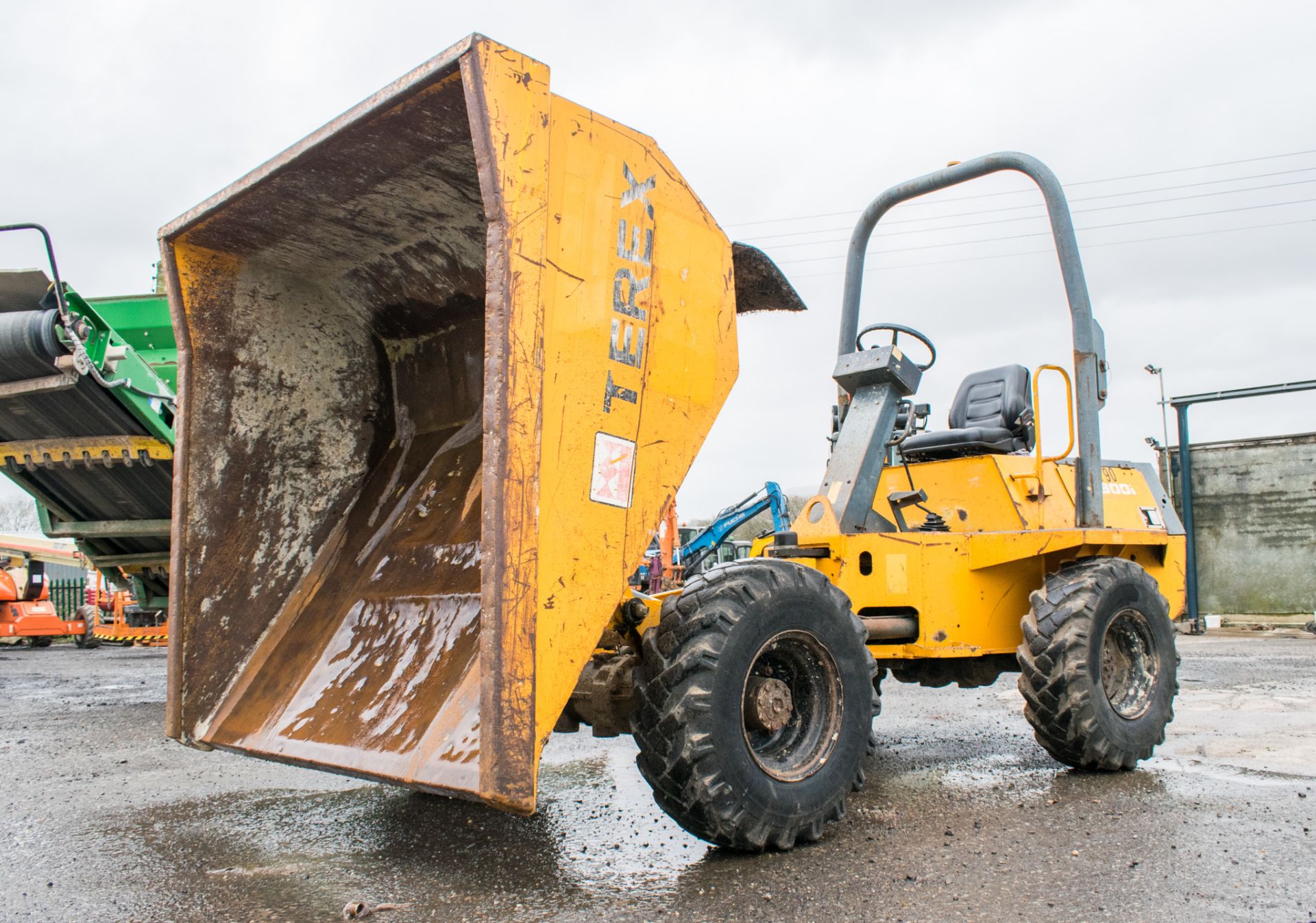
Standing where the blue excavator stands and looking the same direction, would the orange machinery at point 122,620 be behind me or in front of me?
behind

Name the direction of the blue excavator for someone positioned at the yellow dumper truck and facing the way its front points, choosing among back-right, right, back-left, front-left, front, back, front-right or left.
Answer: back-right

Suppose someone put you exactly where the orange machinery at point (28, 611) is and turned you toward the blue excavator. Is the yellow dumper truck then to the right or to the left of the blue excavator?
right

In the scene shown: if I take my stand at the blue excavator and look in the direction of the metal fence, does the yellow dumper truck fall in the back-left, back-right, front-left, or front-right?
back-left

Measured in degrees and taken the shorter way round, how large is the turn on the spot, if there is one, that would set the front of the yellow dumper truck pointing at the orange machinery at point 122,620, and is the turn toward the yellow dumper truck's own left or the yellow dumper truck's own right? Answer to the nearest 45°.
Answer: approximately 90° to the yellow dumper truck's own right

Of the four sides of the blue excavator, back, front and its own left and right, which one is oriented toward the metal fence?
back

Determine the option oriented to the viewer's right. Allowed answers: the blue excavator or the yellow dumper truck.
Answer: the blue excavator

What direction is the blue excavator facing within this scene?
to the viewer's right

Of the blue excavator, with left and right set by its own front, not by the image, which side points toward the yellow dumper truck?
right

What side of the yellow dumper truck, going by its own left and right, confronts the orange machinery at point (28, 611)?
right

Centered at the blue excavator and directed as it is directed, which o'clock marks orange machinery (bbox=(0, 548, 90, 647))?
The orange machinery is roughly at 6 o'clock from the blue excavator.
